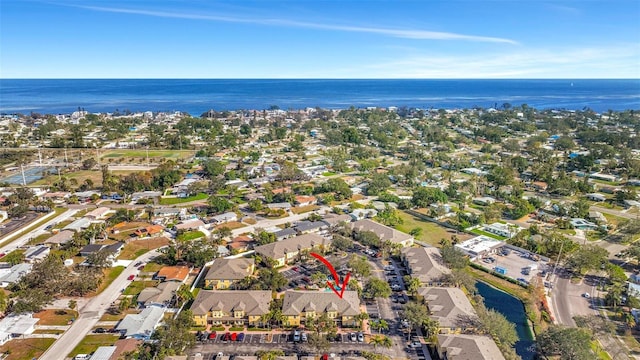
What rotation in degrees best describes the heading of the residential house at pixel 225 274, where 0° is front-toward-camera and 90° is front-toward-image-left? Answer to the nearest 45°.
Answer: approximately 0°

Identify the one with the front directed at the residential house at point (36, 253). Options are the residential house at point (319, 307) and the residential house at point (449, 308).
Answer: the residential house at point (449, 308)

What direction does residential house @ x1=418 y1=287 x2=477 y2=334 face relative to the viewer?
to the viewer's left

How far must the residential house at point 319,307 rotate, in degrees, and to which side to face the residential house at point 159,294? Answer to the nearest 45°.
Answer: approximately 90° to its right

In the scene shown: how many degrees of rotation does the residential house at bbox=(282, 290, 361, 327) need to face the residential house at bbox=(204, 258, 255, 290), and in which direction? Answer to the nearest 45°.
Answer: approximately 135° to its right

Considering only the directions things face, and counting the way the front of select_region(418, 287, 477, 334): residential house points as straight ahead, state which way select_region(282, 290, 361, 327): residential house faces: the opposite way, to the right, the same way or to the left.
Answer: to the left
